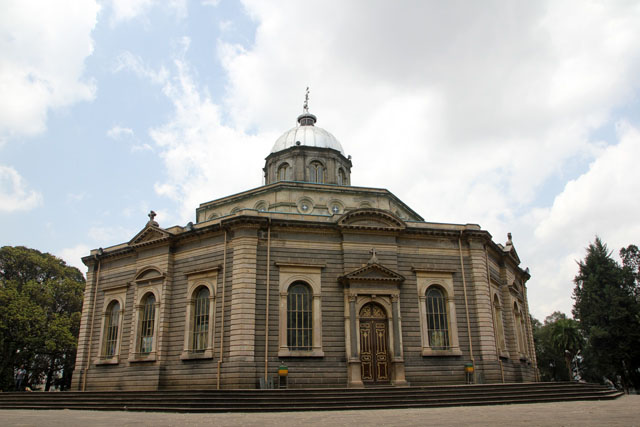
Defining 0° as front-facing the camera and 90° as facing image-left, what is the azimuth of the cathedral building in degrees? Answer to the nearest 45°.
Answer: approximately 0°

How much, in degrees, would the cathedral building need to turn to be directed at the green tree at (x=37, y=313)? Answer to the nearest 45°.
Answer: approximately 135° to its right

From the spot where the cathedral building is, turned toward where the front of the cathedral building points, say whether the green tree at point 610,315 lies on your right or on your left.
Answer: on your left
